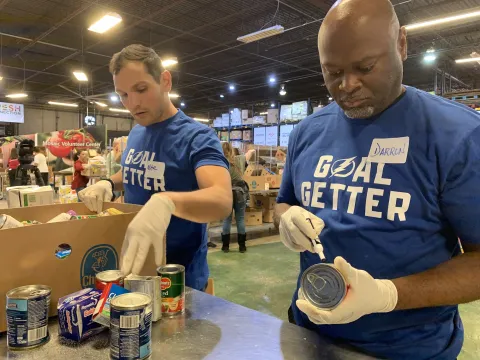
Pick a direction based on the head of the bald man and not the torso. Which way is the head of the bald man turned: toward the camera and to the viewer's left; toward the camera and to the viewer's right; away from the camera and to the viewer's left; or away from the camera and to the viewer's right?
toward the camera and to the viewer's left

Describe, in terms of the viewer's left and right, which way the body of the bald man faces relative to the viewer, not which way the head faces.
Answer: facing the viewer and to the left of the viewer

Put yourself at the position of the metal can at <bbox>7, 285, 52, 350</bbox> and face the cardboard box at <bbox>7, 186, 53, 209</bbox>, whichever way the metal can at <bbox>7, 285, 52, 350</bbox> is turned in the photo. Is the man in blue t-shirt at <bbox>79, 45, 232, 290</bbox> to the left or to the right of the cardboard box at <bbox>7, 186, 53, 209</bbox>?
right

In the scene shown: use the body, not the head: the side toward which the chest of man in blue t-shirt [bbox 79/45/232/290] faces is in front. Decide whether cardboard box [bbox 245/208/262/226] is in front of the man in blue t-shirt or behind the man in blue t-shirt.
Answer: behind

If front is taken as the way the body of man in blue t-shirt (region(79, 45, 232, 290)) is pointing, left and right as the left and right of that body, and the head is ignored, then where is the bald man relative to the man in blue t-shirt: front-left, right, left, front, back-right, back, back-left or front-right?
left

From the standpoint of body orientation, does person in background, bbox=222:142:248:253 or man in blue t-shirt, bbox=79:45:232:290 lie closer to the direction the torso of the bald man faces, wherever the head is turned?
the man in blue t-shirt

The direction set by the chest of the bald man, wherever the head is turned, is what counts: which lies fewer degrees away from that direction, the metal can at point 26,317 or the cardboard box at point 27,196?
the metal can

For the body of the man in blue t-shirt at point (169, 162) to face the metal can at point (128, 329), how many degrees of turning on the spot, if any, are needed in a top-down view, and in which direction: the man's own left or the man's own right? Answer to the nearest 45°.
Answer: approximately 45° to the man's own left

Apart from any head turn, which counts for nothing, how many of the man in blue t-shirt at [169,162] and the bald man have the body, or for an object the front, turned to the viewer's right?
0

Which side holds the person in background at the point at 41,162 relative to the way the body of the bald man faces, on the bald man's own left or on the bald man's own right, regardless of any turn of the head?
on the bald man's own right

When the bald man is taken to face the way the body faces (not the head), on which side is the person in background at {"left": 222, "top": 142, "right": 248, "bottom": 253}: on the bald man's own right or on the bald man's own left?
on the bald man's own right

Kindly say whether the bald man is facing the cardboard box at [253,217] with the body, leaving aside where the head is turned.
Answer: no

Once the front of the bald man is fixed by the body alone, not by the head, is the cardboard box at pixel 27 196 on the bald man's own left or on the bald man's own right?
on the bald man's own right

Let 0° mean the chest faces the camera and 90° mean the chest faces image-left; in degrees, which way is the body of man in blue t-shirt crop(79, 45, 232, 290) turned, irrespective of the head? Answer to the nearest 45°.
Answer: approximately 45°

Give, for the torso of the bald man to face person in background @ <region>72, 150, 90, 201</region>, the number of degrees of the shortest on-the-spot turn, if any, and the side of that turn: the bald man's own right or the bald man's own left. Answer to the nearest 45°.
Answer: approximately 90° to the bald man's own right

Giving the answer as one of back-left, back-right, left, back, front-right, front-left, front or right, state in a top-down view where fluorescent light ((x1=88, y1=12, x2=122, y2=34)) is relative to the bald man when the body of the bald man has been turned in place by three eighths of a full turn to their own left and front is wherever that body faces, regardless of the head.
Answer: back-left
